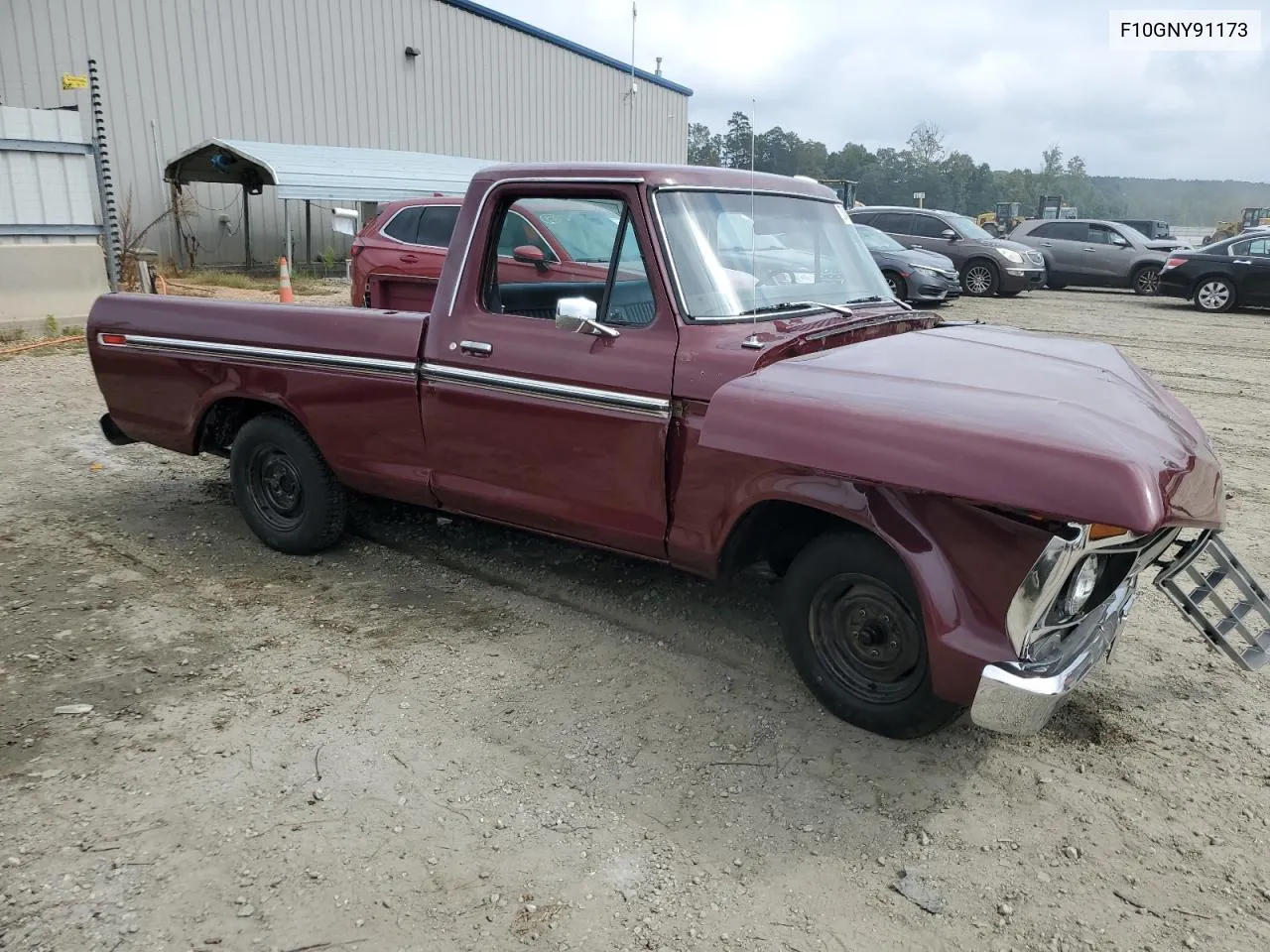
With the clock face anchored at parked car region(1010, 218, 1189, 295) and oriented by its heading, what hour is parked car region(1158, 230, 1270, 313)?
parked car region(1158, 230, 1270, 313) is roughly at 2 o'clock from parked car region(1010, 218, 1189, 295).

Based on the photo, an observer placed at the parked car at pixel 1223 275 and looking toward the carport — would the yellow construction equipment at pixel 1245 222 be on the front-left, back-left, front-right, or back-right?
back-right

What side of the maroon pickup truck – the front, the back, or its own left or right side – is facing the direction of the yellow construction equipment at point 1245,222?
left

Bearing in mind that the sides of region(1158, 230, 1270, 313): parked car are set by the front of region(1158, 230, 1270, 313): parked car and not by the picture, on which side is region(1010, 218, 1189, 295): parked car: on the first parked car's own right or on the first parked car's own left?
on the first parked car's own left

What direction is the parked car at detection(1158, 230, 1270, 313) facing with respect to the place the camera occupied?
facing to the right of the viewer

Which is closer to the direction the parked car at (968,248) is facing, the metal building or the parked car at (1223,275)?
the parked car

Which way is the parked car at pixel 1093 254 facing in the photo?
to the viewer's right
